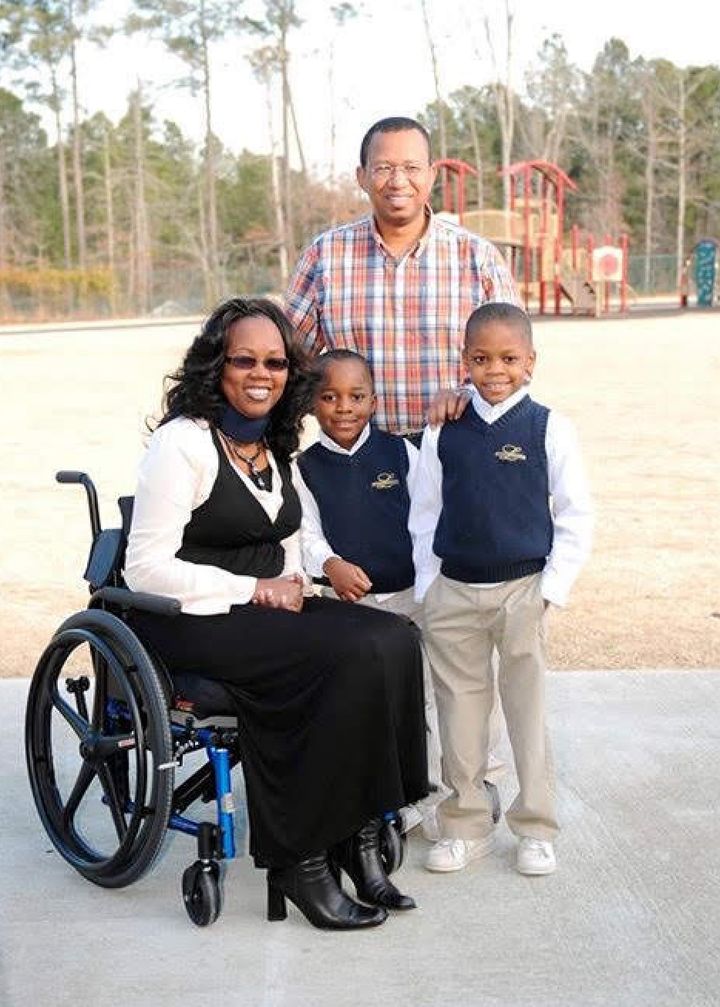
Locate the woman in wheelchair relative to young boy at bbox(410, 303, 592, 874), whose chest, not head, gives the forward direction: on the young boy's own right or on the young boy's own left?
on the young boy's own right

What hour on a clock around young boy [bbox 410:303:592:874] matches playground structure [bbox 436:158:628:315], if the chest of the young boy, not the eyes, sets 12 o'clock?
The playground structure is roughly at 6 o'clock from the young boy.

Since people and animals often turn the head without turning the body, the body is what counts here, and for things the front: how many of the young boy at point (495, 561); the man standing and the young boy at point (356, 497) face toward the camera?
3

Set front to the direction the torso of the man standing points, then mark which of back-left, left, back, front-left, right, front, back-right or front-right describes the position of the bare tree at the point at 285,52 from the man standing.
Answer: back

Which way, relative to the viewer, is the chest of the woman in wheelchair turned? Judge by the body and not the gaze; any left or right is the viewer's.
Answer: facing the viewer and to the right of the viewer

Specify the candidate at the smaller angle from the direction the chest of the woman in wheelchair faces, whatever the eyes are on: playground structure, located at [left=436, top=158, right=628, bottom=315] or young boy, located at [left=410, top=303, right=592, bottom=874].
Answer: the young boy

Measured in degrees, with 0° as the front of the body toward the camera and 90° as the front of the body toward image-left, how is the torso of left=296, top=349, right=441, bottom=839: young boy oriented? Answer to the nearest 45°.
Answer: approximately 0°

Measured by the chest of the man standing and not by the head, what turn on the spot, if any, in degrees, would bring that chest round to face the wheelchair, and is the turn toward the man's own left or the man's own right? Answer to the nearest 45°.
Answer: approximately 45° to the man's own right

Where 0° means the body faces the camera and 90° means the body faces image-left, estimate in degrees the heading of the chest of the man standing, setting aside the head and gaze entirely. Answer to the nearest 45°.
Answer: approximately 0°

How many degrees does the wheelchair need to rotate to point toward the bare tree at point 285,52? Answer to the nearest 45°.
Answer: approximately 135° to its left

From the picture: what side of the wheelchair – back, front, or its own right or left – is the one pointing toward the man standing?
left
